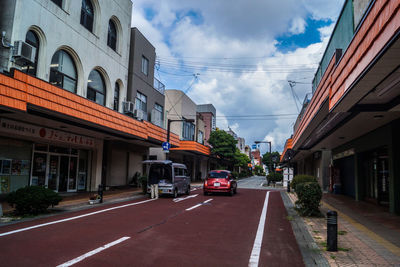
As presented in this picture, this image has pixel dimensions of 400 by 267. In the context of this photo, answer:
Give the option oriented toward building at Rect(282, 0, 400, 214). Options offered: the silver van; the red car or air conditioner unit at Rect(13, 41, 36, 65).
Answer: the air conditioner unit

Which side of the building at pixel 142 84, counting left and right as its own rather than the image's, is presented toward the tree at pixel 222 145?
left

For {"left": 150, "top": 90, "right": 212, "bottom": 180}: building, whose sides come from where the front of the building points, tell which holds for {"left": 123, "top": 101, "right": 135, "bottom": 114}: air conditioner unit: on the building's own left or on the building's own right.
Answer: on the building's own right

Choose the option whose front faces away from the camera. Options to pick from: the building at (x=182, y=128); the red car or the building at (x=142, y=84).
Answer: the red car

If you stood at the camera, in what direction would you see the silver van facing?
facing away from the viewer and to the right of the viewer

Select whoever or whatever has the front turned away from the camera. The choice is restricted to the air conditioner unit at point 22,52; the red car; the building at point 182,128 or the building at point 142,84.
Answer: the red car

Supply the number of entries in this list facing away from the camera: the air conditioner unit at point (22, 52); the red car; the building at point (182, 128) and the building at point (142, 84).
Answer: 1

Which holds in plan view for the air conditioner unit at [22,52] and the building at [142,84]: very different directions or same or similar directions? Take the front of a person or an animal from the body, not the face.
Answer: same or similar directions

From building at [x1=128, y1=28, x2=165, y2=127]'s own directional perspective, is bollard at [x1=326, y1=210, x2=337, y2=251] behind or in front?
in front

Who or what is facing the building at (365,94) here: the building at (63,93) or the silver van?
the building at (63,93)

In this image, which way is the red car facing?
away from the camera

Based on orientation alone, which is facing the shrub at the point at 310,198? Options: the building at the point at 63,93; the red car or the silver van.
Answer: the building

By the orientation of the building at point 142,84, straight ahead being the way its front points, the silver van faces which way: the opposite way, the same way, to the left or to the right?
to the left

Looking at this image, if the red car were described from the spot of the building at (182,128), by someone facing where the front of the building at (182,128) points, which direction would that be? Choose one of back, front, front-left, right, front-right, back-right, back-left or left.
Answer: front-right
